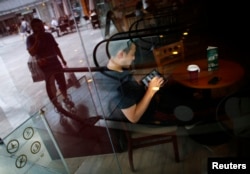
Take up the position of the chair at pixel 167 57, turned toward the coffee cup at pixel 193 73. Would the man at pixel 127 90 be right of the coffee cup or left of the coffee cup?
right

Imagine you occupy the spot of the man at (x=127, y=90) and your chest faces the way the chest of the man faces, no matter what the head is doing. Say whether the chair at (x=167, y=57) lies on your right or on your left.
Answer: on your left

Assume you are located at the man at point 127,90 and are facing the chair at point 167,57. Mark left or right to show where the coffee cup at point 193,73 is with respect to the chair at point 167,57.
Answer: right

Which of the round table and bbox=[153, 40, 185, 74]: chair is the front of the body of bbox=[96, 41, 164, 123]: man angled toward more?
the round table

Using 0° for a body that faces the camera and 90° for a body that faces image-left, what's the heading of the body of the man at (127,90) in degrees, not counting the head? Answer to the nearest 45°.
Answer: approximately 270°

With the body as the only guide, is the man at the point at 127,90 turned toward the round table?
yes

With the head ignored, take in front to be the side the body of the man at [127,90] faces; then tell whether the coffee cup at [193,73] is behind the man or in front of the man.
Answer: in front
